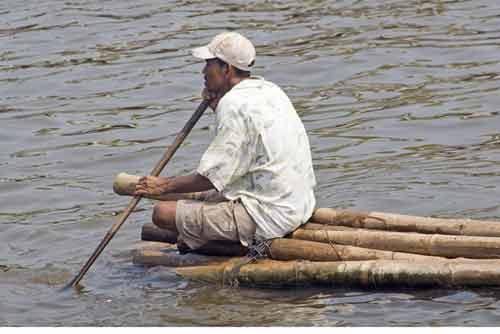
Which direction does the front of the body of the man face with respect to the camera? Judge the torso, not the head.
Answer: to the viewer's left

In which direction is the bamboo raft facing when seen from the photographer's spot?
facing to the left of the viewer

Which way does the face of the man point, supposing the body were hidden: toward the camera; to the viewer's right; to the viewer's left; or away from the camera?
to the viewer's left
